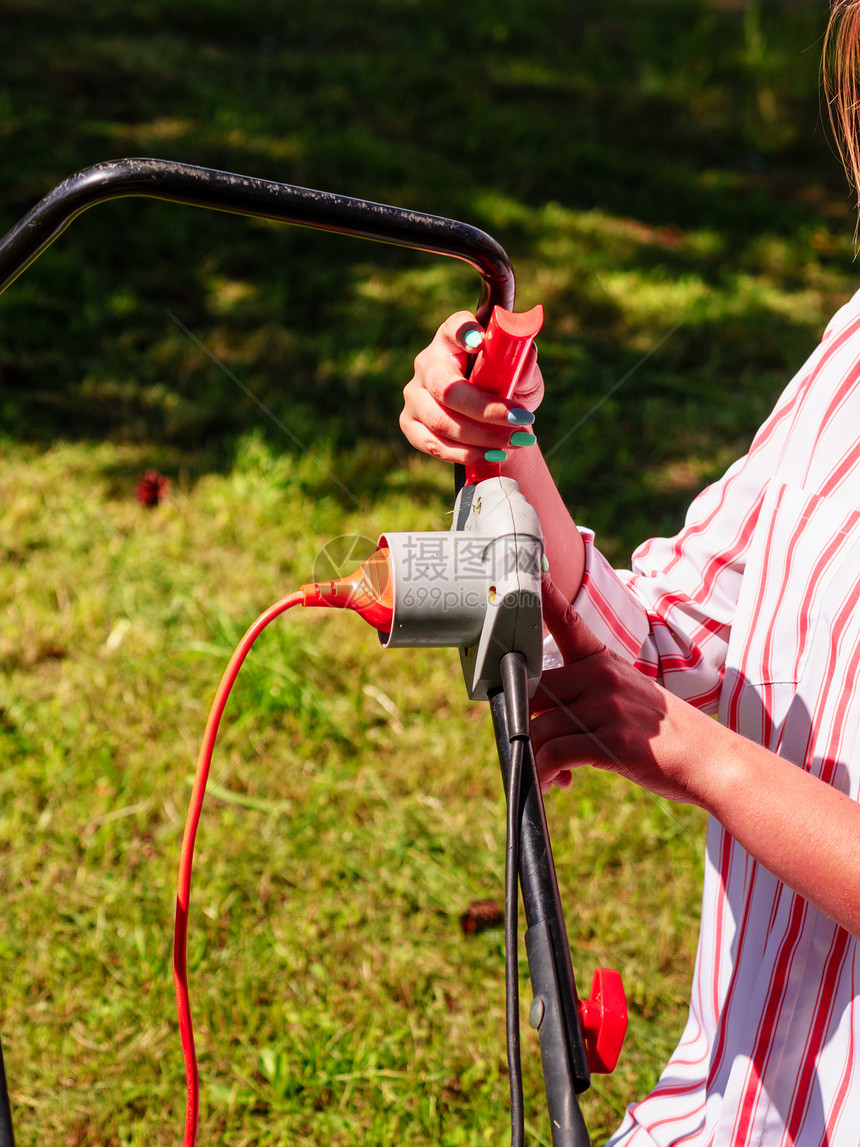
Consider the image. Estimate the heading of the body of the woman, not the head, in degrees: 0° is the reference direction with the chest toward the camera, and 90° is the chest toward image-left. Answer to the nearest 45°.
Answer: approximately 45°
